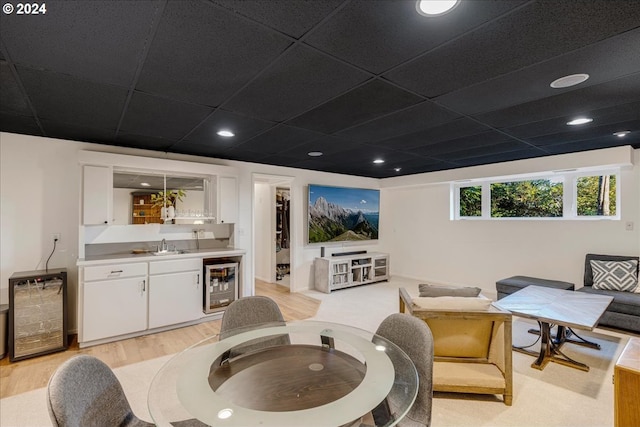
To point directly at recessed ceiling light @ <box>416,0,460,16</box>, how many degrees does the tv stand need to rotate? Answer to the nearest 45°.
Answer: approximately 45° to its right

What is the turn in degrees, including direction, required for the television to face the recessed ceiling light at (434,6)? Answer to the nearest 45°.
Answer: approximately 45° to its right

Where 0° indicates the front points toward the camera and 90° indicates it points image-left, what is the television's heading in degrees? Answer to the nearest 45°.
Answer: approximately 315°

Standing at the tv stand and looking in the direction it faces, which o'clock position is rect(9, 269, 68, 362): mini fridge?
The mini fridge is roughly at 3 o'clock from the tv stand.

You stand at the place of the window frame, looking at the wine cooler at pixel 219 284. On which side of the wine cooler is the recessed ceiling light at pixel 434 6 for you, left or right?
left

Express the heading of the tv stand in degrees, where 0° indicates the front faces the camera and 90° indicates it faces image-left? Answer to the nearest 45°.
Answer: approximately 315°

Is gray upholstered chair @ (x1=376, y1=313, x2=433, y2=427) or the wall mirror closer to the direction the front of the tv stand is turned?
the gray upholstered chair
